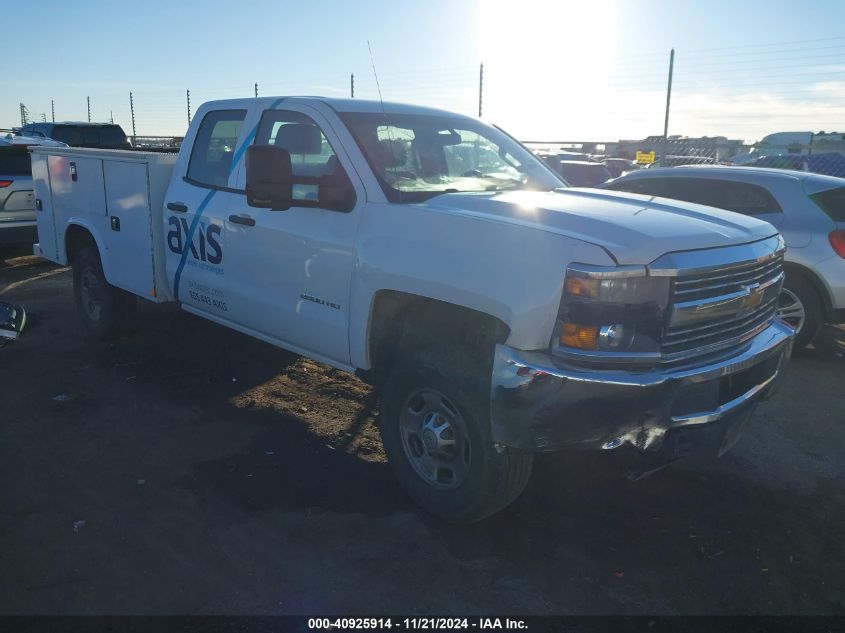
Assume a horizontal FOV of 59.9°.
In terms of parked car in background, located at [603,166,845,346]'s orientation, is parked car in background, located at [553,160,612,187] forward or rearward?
forward

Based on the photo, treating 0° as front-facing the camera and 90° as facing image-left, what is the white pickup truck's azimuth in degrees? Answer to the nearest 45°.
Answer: approximately 315°

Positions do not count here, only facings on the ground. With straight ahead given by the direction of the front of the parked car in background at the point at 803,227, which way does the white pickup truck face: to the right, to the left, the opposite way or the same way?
the opposite way

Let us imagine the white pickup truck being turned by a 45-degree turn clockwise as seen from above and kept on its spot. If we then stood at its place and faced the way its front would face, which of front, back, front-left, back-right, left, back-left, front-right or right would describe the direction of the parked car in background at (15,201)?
back-right

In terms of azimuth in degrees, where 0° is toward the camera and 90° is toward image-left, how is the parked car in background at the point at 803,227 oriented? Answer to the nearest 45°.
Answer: approximately 135°

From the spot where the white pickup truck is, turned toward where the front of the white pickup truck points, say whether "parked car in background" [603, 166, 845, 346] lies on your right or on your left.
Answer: on your left

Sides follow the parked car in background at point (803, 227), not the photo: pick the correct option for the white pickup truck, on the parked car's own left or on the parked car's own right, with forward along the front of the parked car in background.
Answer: on the parked car's own left

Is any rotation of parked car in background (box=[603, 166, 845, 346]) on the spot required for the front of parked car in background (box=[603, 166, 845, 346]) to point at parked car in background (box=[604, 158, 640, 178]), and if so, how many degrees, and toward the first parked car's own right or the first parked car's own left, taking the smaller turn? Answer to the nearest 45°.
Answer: approximately 45° to the first parked car's own right
